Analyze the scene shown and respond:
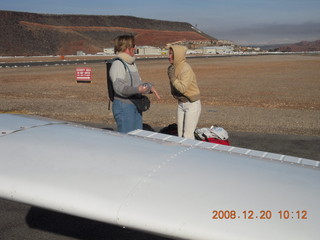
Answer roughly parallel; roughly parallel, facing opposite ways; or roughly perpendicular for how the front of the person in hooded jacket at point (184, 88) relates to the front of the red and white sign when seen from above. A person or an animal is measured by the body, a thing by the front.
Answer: roughly perpendicular

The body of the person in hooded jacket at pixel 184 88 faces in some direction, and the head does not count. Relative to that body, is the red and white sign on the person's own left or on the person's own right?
on the person's own right

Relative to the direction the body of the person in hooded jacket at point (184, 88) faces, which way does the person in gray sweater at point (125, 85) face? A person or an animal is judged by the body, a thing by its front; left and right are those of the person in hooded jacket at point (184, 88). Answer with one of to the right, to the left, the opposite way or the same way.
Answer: the opposite way

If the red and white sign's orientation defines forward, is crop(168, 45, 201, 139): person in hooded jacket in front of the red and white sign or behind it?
in front

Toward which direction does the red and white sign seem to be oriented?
toward the camera

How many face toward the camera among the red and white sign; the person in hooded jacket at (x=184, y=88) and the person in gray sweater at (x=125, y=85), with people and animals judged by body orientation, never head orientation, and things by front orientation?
1

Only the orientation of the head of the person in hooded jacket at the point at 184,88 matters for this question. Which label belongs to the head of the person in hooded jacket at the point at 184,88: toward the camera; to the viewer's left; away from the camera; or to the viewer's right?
to the viewer's left

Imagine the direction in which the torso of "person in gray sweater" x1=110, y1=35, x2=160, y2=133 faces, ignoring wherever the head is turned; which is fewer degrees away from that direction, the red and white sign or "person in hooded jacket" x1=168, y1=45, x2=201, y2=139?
the person in hooded jacket

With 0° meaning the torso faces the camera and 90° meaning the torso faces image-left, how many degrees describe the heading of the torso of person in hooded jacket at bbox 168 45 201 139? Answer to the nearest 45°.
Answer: approximately 90°

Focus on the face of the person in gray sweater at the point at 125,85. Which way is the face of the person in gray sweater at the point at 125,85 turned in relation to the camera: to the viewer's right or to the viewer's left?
to the viewer's right

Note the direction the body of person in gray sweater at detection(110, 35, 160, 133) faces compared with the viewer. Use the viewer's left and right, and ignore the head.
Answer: facing to the right of the viewer
